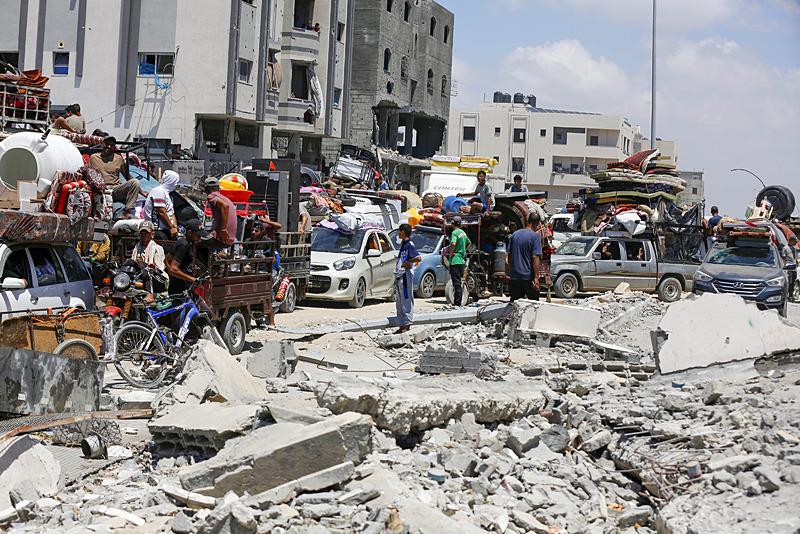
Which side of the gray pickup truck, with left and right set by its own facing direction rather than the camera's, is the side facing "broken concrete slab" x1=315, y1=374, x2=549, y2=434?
left

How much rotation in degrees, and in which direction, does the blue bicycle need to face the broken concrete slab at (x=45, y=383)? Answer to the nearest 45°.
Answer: approximately 135° to its right

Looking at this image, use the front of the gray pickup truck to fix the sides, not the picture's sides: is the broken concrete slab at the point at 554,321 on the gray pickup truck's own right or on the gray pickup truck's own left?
on the gray pickup truck's own left

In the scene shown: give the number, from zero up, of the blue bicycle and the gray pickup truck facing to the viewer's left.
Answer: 1

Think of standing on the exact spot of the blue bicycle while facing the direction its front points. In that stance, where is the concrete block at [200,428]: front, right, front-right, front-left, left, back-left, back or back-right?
back-right

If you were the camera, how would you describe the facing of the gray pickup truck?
facing to the left of the viewer

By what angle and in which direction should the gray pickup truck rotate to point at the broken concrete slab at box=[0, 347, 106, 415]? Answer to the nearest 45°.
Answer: approximately 90° to its left

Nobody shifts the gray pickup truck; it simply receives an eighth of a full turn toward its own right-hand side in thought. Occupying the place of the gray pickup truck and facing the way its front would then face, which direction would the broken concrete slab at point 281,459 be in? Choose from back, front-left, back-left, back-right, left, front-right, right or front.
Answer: back-left
